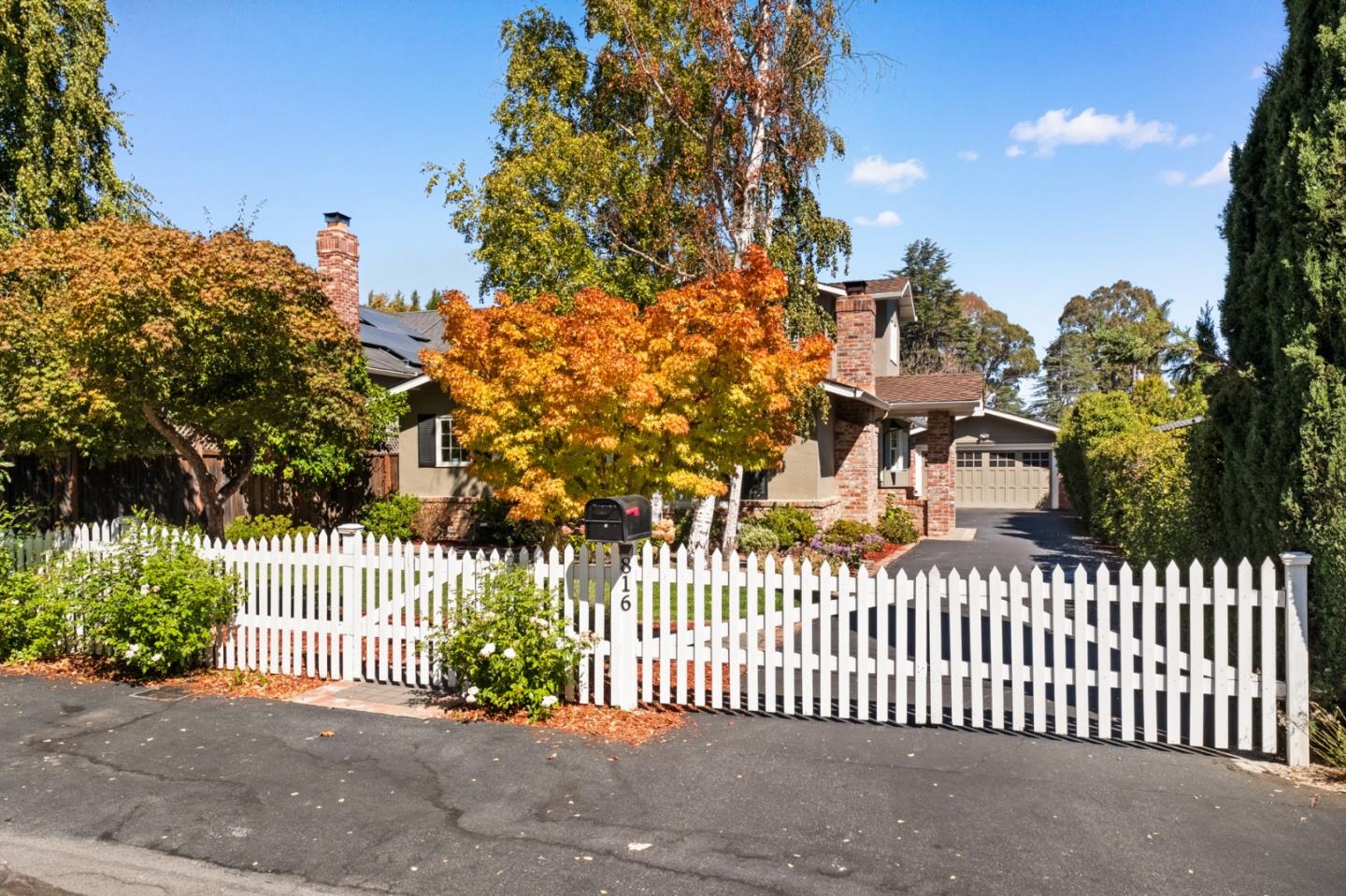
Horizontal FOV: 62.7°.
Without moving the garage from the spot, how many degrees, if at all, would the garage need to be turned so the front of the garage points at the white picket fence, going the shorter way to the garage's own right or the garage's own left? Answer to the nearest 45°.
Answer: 0° — it already faces it

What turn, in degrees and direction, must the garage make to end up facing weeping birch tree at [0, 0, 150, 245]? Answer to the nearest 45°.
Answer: approximately 45° to its right

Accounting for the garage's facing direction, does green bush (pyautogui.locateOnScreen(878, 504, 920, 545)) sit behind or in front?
in front

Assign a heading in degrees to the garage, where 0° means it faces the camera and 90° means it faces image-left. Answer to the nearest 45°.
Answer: approximately 0°

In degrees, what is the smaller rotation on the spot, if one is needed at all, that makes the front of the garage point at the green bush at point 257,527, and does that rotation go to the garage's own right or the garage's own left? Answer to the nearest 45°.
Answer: approximately 45° to the garage's own right
